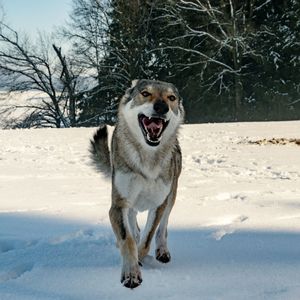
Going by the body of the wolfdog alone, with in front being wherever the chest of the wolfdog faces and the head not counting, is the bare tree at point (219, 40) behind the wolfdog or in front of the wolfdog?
behind

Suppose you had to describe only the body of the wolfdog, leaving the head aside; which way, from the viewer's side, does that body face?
toward the camera
